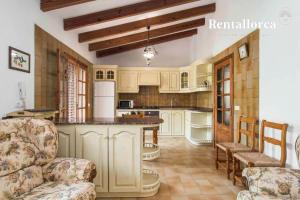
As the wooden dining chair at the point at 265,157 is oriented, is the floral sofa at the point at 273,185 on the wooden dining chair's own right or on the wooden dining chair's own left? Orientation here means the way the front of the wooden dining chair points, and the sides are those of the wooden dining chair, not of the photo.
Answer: on the wooden dining chair's own left

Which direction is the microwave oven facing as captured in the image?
toward the camera

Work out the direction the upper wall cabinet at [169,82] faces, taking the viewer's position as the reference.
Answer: facing the viewer

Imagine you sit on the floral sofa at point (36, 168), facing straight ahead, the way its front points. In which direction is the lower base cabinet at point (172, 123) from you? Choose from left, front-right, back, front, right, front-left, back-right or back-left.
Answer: left

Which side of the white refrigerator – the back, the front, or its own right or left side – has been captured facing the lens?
front

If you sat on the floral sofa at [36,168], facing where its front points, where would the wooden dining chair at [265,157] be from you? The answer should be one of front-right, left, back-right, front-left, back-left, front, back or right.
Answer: front-left

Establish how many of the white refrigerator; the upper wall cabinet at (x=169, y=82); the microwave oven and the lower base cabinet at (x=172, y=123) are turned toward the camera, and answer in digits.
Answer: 4

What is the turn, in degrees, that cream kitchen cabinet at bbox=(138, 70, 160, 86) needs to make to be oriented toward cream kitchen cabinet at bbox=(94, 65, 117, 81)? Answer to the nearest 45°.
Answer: approximately 90° to its right

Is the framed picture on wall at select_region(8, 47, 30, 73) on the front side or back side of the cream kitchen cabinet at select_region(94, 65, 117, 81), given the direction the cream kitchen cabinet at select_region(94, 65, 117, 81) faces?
on the front side

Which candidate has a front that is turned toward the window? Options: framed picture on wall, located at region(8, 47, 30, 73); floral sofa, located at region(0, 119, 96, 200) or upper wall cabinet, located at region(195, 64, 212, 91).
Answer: the upper wall cabinet

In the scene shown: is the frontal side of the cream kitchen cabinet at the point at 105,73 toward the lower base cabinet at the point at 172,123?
no

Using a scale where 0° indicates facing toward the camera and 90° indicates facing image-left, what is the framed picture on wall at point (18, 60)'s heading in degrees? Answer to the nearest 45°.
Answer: approximately 315°

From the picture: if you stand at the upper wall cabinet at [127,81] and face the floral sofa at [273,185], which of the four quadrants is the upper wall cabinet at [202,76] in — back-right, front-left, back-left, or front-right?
front-left

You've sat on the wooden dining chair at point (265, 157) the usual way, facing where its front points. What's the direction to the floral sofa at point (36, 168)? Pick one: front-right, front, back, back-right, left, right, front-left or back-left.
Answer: front

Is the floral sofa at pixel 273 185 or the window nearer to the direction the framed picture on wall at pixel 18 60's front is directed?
the floral sofa

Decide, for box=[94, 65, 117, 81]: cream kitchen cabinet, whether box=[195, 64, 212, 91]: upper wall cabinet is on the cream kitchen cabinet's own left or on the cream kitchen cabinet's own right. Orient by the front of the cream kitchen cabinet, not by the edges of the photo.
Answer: on the cream kitchen cabinet's own left

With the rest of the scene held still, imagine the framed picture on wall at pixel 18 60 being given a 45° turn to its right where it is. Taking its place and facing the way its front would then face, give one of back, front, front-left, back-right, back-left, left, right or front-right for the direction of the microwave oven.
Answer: back-left

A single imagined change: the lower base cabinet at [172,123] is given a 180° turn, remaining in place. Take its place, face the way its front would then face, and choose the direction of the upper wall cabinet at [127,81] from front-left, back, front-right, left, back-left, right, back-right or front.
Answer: left

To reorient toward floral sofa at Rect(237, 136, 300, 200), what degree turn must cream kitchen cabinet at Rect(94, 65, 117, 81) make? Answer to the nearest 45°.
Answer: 0° — it already faces it
